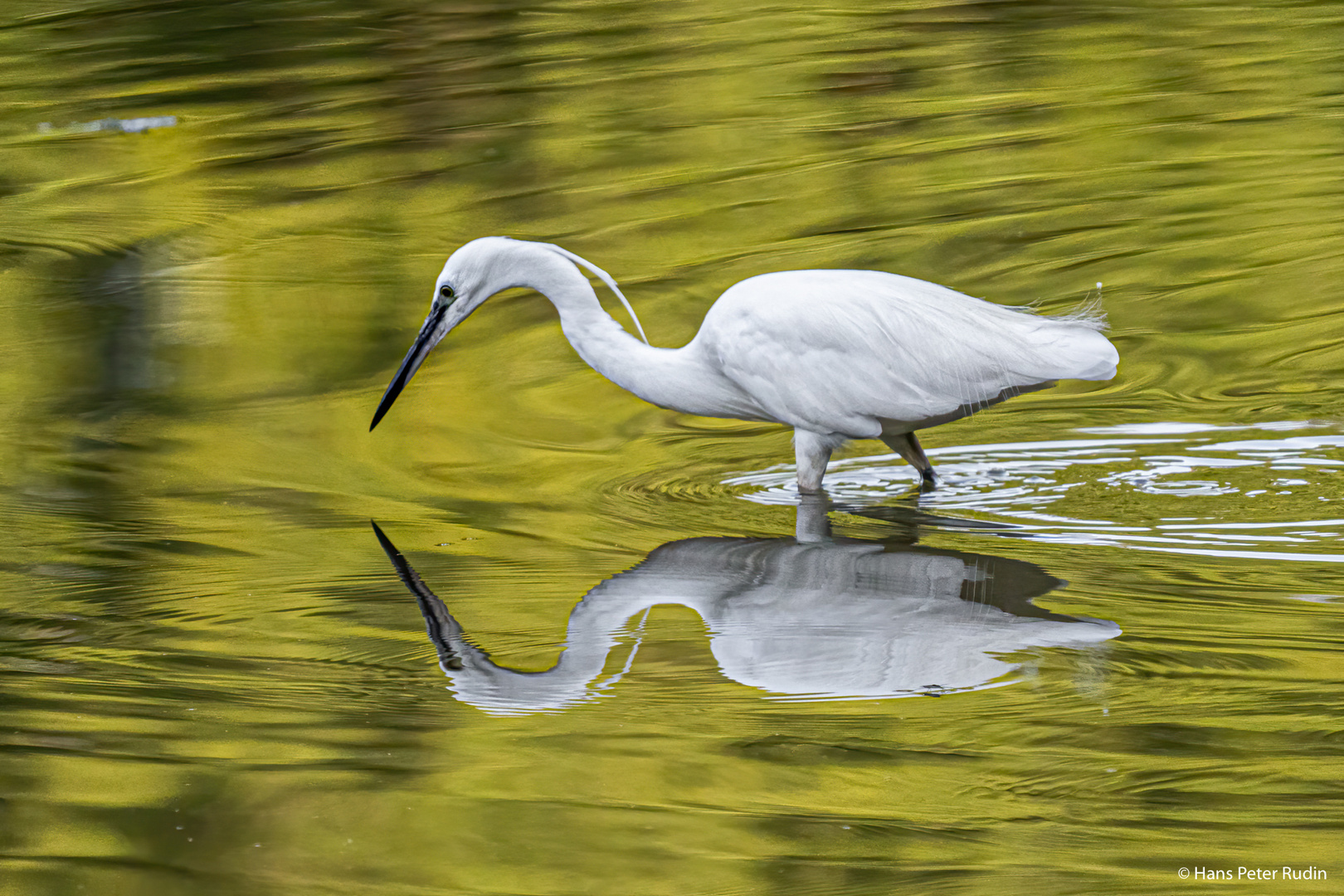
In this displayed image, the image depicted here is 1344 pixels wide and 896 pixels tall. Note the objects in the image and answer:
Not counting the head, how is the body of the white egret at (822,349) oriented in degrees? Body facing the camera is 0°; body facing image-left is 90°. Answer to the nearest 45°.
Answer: approximately 90°
